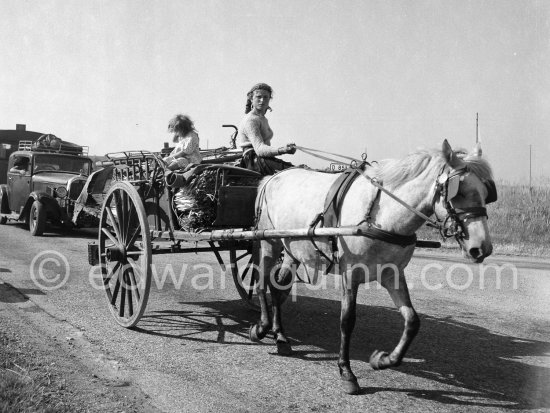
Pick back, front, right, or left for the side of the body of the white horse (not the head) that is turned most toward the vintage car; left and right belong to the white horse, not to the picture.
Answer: back

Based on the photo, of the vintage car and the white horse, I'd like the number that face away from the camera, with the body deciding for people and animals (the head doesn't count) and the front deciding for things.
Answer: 0

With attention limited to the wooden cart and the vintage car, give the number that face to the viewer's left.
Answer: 0

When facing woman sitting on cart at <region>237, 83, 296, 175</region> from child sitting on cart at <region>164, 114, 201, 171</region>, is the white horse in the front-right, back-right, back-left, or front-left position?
front-right

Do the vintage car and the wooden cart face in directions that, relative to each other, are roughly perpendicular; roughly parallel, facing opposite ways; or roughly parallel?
roughly parallel

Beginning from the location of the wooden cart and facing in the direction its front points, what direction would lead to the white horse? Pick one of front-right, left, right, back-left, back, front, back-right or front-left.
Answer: front

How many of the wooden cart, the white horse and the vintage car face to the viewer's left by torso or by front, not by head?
0

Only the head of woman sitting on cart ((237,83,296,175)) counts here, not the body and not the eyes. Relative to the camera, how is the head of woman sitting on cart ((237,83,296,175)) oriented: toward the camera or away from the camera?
toward the camera

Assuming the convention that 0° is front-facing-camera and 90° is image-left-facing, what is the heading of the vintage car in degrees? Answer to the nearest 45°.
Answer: approximately 315°

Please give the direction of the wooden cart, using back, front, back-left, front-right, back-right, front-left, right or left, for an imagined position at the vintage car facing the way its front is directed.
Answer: front-right

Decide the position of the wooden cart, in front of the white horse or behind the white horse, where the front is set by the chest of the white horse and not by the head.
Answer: behind

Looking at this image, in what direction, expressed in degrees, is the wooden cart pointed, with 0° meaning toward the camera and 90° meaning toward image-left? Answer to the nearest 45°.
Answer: approximately 315°

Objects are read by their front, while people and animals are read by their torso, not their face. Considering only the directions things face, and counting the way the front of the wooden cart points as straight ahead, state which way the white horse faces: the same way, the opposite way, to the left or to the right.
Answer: the same way

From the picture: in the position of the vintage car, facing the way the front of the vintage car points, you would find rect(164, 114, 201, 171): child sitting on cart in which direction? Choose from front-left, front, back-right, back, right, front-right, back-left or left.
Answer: front-right

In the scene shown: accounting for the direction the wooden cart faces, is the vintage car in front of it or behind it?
behind

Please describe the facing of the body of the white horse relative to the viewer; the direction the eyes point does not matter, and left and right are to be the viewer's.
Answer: facing the viewer and to the right of the viewer
